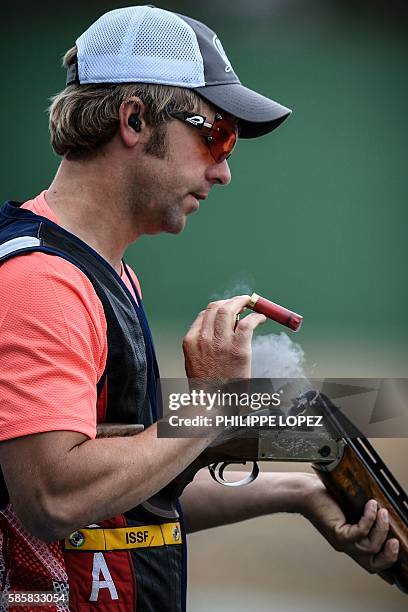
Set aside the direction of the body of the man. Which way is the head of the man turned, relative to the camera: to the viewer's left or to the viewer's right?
to the viewer's right

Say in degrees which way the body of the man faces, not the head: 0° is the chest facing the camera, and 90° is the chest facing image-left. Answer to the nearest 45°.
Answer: approximately 270°
